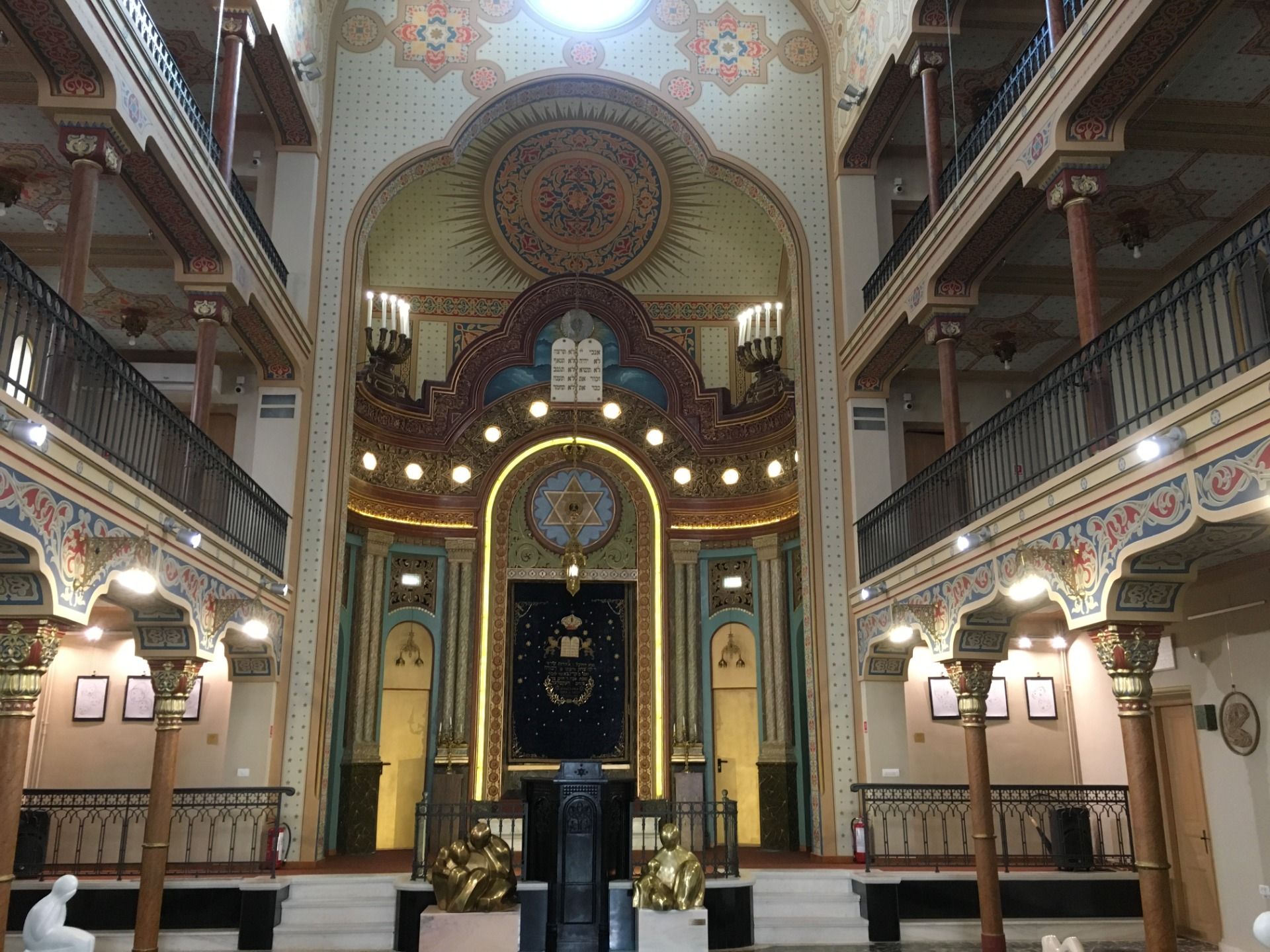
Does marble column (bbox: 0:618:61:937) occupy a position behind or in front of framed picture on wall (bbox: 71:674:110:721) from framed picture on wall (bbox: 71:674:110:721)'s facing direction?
in front

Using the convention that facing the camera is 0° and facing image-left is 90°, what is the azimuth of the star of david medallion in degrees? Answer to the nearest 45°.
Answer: approximately 0°

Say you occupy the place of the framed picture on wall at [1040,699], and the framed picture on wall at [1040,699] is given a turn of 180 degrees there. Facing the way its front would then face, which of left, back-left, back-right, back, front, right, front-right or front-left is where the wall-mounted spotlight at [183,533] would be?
back-left

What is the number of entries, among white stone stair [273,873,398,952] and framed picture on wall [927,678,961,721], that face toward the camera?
2

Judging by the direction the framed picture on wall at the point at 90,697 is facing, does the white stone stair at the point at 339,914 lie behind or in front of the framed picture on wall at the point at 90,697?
in front

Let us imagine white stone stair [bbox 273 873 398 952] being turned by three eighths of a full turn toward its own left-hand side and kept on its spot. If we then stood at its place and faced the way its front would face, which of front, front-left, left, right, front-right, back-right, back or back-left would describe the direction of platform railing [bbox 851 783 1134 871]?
front-right

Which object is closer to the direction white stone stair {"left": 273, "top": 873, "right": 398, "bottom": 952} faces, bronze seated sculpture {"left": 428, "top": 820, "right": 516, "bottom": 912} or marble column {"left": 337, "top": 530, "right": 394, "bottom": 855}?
the bronze seated sculpture

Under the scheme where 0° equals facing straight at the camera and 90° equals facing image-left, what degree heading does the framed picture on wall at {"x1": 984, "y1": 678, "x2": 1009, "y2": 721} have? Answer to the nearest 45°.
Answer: approximately 0°

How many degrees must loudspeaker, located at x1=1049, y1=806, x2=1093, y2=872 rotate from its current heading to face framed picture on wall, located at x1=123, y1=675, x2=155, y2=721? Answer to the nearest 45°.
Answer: approximately 90° to its right

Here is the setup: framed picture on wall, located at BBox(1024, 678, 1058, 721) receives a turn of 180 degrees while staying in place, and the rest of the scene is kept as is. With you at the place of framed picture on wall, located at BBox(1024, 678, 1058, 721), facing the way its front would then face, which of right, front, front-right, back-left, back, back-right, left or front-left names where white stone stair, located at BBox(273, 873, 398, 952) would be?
back-left

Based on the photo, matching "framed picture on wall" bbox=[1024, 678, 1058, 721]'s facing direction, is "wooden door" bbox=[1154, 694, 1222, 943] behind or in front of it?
in front

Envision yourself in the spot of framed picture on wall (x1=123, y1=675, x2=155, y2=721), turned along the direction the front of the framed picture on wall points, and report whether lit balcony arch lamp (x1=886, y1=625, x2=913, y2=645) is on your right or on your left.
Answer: on your left

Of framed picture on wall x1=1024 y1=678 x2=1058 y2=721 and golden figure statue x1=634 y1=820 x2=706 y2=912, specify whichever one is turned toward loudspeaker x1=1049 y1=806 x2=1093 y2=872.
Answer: the framed picture on wall
